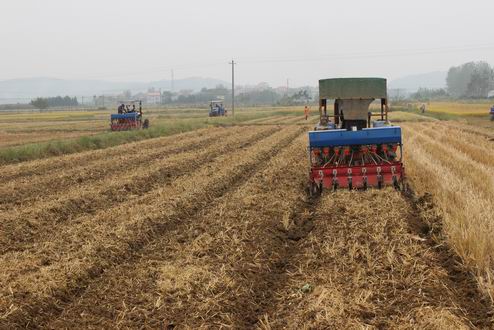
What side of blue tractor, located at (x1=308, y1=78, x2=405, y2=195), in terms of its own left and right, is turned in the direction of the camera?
back
